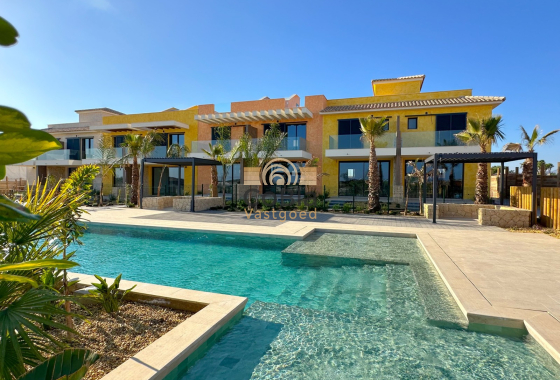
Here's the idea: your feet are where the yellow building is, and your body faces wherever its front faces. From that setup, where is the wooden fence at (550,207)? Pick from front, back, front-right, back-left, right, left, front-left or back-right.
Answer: front-left

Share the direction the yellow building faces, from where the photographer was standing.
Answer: facing the viewer

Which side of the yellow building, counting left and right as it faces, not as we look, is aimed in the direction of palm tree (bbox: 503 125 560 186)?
left

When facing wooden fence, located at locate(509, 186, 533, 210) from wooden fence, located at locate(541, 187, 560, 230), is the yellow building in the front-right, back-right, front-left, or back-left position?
front-left

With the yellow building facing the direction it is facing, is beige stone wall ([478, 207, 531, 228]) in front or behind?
in front

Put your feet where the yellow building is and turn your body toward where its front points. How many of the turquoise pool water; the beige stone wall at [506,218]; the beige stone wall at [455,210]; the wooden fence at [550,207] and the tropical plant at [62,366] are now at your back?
0

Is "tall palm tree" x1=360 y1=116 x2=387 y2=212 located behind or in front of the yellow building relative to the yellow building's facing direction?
in front

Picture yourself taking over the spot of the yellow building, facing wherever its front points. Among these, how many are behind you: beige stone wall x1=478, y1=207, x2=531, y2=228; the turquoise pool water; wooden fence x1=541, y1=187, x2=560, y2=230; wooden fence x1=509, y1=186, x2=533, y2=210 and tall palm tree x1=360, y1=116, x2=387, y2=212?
0

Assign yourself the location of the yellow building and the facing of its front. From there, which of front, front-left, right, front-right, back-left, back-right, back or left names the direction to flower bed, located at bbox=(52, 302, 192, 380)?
front

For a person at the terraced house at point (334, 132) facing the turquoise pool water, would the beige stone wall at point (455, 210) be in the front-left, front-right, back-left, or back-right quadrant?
front-left

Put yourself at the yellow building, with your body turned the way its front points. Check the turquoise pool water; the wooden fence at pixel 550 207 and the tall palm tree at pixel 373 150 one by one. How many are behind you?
0

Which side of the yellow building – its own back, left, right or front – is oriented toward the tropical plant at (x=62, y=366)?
front

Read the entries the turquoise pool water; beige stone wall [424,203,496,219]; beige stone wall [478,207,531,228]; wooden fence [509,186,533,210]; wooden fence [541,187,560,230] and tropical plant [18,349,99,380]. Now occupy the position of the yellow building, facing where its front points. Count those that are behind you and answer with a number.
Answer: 0

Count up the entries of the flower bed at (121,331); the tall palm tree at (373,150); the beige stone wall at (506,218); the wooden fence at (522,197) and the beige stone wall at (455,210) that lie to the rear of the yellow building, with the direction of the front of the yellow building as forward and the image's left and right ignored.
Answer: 0

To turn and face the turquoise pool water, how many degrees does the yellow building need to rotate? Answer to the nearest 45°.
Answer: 0° — it already faces it

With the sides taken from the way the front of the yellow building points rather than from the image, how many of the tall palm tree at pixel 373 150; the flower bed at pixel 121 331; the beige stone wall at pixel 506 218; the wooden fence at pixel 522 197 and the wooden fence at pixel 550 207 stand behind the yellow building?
0

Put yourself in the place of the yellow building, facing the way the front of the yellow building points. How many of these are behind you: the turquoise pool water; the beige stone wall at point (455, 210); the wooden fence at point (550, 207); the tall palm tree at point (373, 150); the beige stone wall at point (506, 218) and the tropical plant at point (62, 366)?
0

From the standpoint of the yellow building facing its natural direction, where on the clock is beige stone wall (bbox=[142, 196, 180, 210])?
The beige stone wall is roughly at 2 o'clock from the yellow building.

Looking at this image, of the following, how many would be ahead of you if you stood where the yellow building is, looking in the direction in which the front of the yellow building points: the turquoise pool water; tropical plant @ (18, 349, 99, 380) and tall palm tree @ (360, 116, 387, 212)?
3

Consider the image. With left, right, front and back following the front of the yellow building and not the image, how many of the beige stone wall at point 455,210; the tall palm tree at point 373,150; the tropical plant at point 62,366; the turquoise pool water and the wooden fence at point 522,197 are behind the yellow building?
0
